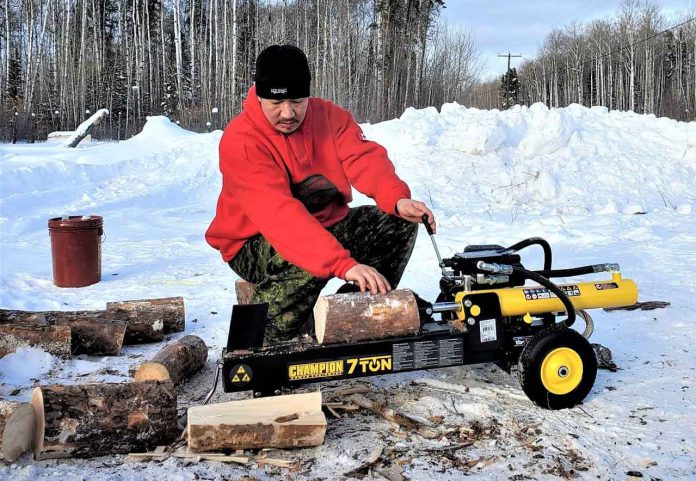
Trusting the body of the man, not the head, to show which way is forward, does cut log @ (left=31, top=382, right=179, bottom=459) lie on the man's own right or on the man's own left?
on the man's own right

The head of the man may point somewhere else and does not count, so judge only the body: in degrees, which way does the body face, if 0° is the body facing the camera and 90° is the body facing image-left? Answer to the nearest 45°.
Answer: approximately 315°
